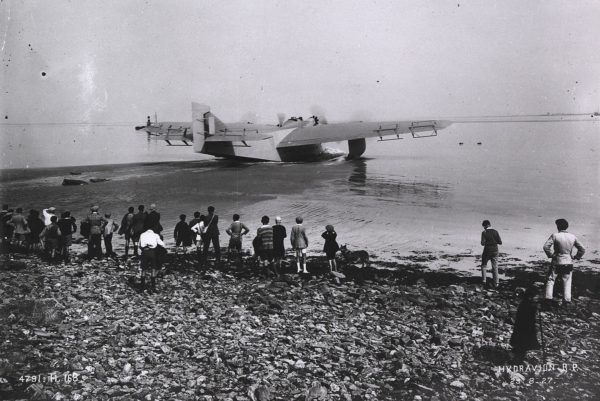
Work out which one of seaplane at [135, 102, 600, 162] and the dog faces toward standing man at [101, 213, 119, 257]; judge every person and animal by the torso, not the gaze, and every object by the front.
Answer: the dog

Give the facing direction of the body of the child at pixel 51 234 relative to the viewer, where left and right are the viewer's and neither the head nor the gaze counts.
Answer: facing away from the viewer

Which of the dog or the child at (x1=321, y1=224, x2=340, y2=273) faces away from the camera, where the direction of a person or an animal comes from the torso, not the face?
the child

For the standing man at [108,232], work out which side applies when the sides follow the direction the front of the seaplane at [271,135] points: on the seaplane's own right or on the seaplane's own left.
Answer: on the seaplane's own right

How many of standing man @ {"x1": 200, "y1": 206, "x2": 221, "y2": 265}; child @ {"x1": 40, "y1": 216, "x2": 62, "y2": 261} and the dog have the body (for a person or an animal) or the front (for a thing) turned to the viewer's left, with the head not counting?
1

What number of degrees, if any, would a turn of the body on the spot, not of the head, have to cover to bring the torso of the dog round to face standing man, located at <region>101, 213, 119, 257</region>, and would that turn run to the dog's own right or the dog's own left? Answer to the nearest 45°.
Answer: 0° — it already faces them

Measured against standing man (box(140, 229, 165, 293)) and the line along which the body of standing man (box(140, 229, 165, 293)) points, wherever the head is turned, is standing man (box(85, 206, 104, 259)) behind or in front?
in front

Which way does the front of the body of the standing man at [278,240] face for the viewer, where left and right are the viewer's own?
facing away from the viewer

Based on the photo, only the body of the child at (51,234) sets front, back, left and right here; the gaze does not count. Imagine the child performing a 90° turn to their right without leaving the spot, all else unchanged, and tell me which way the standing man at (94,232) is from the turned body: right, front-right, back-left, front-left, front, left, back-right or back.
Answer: front

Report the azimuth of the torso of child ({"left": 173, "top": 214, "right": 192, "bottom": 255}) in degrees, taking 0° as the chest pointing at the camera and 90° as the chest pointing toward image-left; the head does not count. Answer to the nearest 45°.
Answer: approximately 180°

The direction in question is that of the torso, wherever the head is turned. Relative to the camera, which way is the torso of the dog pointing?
to the viewer's left
